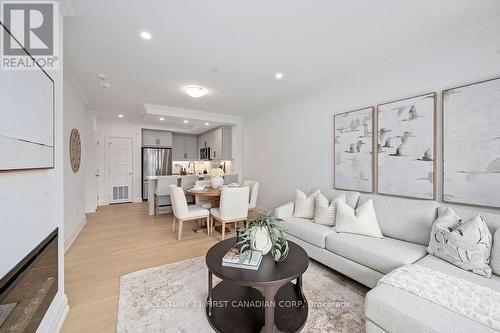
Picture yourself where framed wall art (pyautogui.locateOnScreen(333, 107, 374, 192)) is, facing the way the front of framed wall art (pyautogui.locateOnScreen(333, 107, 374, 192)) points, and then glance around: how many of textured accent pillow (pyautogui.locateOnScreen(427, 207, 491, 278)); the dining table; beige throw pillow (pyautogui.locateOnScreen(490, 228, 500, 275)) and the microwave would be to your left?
2

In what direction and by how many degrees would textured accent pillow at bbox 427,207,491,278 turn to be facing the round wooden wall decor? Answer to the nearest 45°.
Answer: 0° — it already faces it

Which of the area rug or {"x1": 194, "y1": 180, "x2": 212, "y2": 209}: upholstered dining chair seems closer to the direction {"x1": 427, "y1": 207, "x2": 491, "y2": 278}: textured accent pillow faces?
the area rug

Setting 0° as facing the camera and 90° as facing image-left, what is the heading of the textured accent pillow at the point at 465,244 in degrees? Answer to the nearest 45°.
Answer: approximately 45°

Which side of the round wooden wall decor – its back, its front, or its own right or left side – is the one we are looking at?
right

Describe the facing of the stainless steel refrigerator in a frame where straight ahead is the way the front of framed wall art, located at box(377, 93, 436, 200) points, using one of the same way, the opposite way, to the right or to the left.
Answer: to the left

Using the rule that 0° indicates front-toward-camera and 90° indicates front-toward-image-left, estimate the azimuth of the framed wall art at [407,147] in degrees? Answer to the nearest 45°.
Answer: approximately 45°

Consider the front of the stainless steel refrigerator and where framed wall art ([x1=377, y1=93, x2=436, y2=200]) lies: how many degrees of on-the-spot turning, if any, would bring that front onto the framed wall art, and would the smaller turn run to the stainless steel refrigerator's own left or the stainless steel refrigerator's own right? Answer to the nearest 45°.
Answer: approximately 45° to the stainless steel refrigerator's own left

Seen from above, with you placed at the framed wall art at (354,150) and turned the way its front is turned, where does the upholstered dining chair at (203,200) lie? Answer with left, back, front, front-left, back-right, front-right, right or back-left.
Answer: front-right

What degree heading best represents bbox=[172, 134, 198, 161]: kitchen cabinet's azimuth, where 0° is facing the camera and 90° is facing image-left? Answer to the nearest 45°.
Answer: approximately 0°
